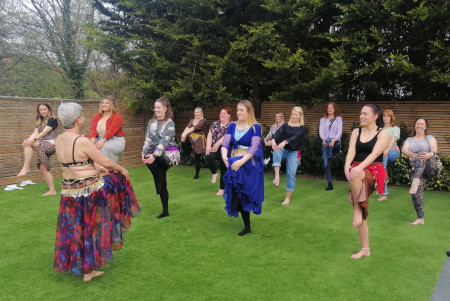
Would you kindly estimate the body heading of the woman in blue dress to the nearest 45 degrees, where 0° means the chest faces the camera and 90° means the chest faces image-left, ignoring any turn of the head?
approximately 45°

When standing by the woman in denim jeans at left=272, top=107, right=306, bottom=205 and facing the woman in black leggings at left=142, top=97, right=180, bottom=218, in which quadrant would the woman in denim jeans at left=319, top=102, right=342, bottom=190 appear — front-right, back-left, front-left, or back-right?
back-right

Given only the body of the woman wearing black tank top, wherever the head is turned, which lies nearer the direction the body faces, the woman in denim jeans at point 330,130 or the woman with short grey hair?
the woman with short grey hair

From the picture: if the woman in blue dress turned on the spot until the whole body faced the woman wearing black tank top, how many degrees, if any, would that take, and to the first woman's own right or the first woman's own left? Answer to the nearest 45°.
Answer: approximately 90° to the first woman's own left

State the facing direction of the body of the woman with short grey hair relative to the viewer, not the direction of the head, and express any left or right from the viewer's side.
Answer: facing away from the viewer and to the right of the viewer

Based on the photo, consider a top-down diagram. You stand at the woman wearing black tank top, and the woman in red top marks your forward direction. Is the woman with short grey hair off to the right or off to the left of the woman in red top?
left

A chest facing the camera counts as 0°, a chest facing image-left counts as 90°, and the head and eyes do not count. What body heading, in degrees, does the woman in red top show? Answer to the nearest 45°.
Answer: approximately 45°
